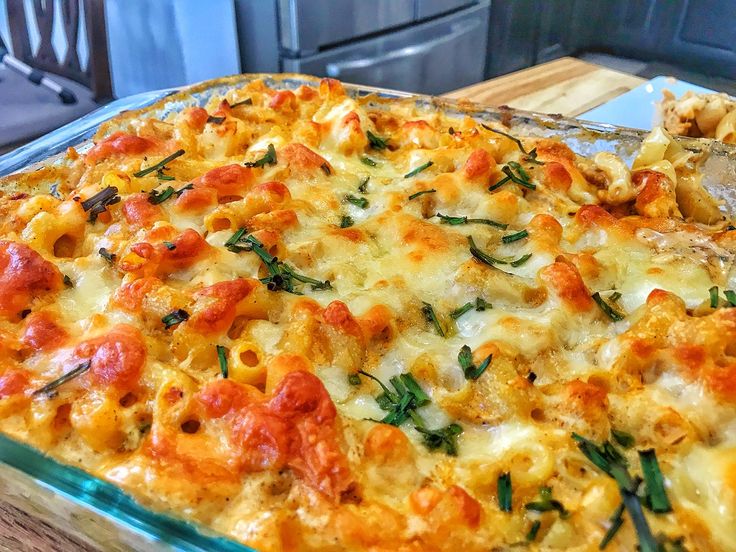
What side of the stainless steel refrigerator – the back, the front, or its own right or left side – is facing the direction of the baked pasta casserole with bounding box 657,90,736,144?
front

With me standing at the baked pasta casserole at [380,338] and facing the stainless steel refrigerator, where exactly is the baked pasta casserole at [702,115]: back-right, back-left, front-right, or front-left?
front-right

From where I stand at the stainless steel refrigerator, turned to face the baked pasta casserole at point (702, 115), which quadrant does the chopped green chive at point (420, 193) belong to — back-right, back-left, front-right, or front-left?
front-right

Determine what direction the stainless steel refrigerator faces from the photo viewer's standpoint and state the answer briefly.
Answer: facing the viewer and to the right of the viewer

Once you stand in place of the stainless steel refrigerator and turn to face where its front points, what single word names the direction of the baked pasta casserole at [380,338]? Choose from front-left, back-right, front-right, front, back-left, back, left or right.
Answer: front-right
